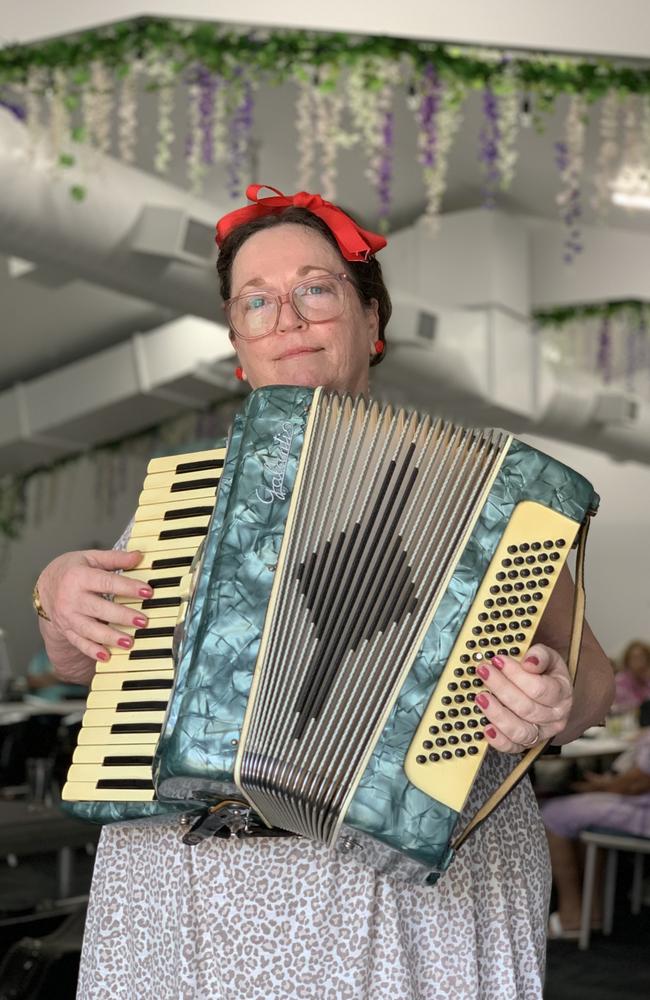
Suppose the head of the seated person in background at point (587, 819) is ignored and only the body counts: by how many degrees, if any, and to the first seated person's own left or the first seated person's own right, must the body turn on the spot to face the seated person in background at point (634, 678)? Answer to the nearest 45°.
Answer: approximately 90° to the first seated person's own right

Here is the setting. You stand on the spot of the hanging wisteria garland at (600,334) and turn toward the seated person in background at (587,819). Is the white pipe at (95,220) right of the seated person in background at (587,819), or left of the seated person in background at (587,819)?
right

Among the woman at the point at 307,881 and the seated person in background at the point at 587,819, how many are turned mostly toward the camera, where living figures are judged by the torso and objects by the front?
1

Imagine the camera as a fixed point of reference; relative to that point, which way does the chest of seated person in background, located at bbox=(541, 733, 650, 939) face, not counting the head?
to the viewer's left

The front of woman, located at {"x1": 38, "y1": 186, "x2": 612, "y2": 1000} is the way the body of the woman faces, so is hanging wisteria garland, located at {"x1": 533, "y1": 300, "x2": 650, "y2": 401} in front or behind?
behind

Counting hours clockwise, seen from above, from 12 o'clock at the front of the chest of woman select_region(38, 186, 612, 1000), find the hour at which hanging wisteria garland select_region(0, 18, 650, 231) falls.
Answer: The hanging wisteria garland is roughly at 6 o'clock from the woman.

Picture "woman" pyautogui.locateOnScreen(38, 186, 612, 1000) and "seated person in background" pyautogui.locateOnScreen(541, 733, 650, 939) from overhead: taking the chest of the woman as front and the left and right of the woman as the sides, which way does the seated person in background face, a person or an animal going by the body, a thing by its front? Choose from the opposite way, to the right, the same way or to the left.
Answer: to the right
